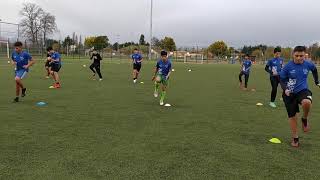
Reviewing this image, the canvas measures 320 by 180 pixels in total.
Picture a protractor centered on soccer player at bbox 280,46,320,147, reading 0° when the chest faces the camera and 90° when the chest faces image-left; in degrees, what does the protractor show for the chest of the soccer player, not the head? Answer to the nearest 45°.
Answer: approximately 0°
